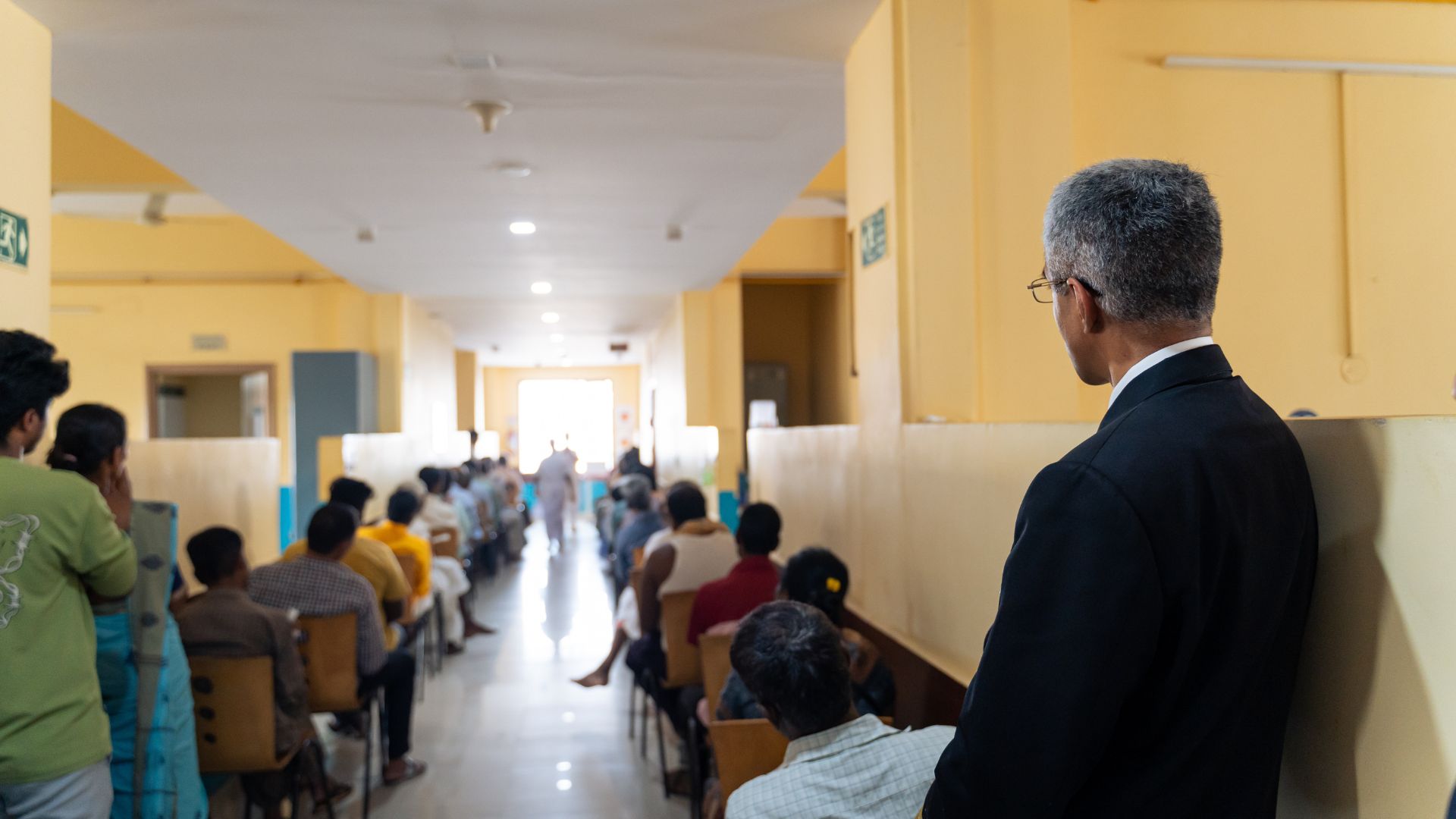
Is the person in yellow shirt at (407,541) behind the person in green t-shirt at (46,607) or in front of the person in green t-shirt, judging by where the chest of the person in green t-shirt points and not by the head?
in front

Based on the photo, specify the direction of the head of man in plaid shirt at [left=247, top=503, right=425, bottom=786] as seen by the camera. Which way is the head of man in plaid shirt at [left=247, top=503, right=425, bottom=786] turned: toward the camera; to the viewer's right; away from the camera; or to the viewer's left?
away from the camera

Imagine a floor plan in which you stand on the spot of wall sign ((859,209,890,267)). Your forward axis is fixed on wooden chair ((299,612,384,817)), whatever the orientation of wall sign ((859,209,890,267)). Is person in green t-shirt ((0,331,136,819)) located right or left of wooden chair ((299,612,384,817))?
left

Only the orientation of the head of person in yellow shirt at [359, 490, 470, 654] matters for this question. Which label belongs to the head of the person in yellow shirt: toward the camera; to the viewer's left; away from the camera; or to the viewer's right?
away from the camera

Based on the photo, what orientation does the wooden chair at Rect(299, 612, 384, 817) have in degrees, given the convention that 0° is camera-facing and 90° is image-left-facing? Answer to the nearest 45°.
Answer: approximately 225°

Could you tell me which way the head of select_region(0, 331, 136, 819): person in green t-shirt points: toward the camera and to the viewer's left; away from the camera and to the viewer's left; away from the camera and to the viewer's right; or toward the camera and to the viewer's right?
away from the camera and to the viewer's right

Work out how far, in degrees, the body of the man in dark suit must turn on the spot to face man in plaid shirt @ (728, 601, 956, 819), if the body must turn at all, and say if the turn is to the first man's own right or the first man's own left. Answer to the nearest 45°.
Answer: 0° — they already face them

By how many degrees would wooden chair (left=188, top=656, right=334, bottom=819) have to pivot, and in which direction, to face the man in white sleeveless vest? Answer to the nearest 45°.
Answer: approximately 45° to its right

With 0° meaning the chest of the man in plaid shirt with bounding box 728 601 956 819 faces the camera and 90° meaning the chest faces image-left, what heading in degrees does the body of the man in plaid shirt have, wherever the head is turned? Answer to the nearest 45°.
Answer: approximately 180°

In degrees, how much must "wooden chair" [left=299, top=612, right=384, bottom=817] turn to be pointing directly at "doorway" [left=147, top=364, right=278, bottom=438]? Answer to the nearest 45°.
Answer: approximately 45° to its left

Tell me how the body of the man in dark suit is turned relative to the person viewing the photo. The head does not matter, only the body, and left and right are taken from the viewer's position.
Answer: facing away from the viewer and to the left of the viewer

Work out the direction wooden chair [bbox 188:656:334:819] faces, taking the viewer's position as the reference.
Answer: facing away from the viewer and to the right of the viewer

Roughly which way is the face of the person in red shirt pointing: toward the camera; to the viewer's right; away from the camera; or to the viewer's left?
away from the camera

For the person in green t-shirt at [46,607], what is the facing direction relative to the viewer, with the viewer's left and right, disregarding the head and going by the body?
facing away from the viewer and to the right of the viewer

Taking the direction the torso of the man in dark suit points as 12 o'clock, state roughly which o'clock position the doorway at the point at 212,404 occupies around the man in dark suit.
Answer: The doorway is roughly at 12 o'clock from the man in dark suit.
